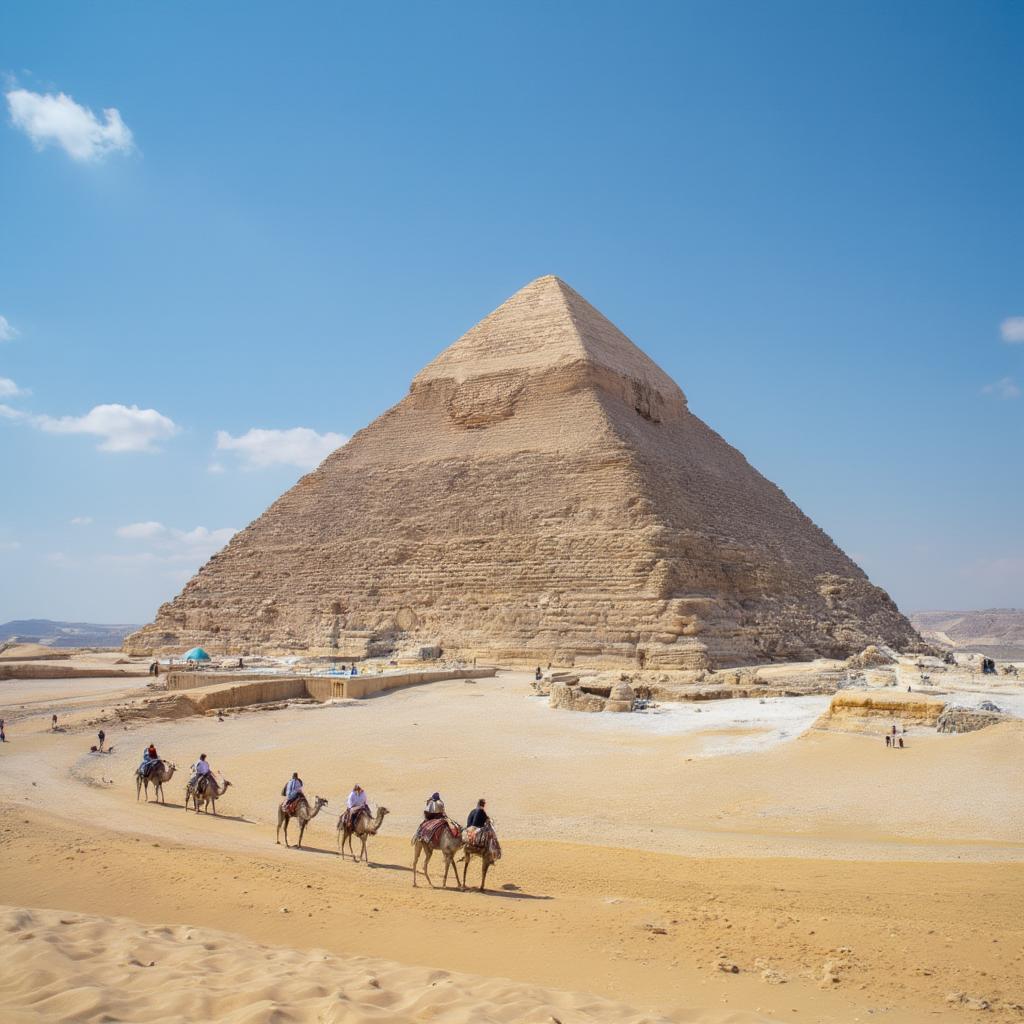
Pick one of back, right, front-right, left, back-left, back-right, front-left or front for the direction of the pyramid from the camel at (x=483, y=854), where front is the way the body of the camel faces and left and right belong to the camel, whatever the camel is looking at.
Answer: back-left

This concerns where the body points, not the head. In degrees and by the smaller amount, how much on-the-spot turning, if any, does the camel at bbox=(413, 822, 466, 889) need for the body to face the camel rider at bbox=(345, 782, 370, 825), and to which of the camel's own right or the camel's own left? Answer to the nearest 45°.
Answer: approximately 135° to the camel's own left

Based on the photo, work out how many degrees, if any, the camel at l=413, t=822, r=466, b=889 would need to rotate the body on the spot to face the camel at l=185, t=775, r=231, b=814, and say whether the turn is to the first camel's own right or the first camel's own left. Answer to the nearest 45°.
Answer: approximately 135° to the first camel's own left

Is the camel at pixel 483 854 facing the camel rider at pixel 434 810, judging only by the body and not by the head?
no

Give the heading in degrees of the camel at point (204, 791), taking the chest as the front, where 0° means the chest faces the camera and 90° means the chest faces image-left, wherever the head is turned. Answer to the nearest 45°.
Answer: approximately 270°

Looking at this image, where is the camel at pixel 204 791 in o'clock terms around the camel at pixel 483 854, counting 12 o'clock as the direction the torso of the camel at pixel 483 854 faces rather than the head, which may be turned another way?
the camel at pixel 204 791 is roughly at 6 o'clock from the camel at pixel 483 854.

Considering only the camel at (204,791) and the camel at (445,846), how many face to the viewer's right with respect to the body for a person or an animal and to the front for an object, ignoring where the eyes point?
2

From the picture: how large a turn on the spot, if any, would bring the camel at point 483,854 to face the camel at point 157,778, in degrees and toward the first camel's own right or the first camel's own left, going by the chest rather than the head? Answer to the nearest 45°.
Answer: approximately 180°

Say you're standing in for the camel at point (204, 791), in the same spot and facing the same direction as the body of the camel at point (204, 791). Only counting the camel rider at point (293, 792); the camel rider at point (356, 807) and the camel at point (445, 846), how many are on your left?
0

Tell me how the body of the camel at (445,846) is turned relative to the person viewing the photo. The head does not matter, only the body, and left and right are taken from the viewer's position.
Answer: facing to the right of the viewer

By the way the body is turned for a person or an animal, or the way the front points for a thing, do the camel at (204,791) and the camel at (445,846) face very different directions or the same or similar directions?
same or similar directions

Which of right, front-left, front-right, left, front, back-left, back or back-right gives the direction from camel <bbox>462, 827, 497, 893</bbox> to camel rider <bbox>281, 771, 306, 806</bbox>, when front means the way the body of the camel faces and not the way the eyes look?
back
